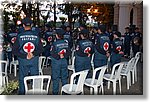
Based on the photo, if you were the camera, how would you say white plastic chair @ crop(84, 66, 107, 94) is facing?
facing away from the viewer and to the left of the viewer

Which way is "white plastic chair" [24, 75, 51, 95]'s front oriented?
away from the camera

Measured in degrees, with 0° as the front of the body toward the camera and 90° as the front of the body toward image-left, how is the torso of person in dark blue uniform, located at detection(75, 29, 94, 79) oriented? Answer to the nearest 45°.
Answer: approximately 135°

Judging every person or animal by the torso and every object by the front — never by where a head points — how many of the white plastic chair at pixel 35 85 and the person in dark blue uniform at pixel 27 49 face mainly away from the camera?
2

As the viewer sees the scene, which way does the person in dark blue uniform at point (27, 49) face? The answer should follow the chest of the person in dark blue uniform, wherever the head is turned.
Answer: away from the camera

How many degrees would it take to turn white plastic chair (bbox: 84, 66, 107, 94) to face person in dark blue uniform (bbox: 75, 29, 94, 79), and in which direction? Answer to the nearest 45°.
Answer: approximately 45° to its right

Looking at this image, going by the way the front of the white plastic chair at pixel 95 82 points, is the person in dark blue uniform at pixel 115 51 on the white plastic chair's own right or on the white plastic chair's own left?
on the white plastic chair's own right

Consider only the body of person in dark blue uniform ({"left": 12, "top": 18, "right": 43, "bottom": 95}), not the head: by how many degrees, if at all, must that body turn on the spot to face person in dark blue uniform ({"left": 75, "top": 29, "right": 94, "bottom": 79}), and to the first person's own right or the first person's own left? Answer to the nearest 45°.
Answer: approximately 45° to the first person's own right
